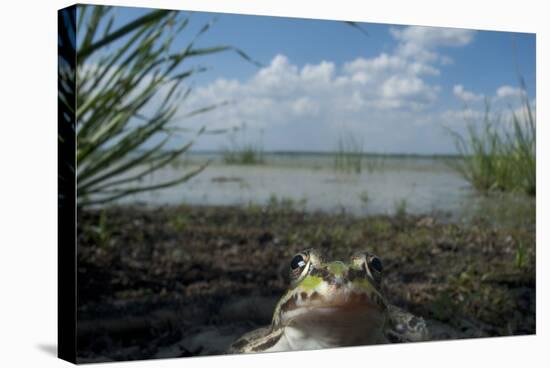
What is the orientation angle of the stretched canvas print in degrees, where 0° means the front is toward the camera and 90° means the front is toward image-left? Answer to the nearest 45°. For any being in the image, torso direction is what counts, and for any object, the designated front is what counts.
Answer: approximately 315°
